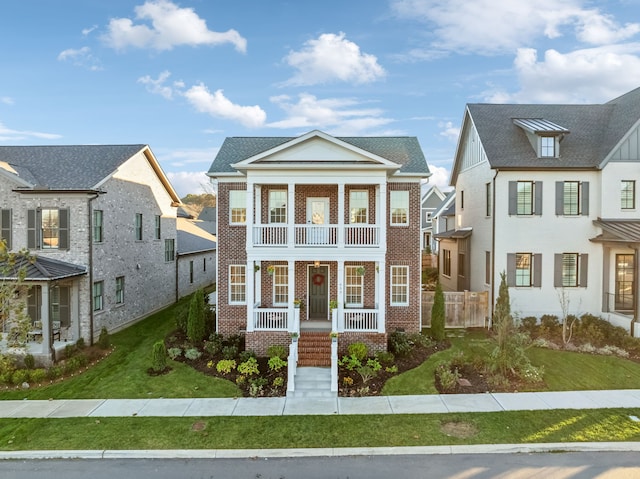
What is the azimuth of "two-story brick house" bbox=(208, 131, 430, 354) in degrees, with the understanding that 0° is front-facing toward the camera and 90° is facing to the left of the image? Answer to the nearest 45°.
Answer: approximately 0°

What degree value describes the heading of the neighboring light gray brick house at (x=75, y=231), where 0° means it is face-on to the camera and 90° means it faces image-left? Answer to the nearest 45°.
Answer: approximately 45°

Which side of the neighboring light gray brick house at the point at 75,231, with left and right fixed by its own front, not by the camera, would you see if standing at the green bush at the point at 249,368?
left

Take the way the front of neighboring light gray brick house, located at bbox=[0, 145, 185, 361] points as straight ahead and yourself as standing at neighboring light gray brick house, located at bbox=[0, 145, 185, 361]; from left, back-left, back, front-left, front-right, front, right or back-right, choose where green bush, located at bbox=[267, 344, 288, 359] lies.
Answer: left

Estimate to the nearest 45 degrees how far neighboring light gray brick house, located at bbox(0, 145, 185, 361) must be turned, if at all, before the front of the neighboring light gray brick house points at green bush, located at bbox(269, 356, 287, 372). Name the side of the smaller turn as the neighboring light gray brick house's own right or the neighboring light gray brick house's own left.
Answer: approximately 90° to the neighboring light gray brick house's own left

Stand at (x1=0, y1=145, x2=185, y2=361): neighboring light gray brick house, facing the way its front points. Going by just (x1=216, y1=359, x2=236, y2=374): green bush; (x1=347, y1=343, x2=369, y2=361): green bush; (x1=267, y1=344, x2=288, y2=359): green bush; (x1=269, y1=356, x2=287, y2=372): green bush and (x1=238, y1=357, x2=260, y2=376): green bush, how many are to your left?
5

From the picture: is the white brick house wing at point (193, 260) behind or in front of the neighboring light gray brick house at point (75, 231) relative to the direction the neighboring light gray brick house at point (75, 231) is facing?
behind

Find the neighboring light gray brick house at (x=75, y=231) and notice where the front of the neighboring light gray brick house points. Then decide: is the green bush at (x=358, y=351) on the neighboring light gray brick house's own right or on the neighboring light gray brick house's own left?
on the neighboring light gray brick house's own left

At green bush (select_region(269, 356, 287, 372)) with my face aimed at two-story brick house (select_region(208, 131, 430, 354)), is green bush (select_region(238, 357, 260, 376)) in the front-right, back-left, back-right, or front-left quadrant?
back-left

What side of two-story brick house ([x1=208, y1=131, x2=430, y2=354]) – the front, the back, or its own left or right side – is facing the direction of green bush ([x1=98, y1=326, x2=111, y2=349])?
right

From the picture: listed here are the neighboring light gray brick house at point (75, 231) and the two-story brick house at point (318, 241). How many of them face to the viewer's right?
0
